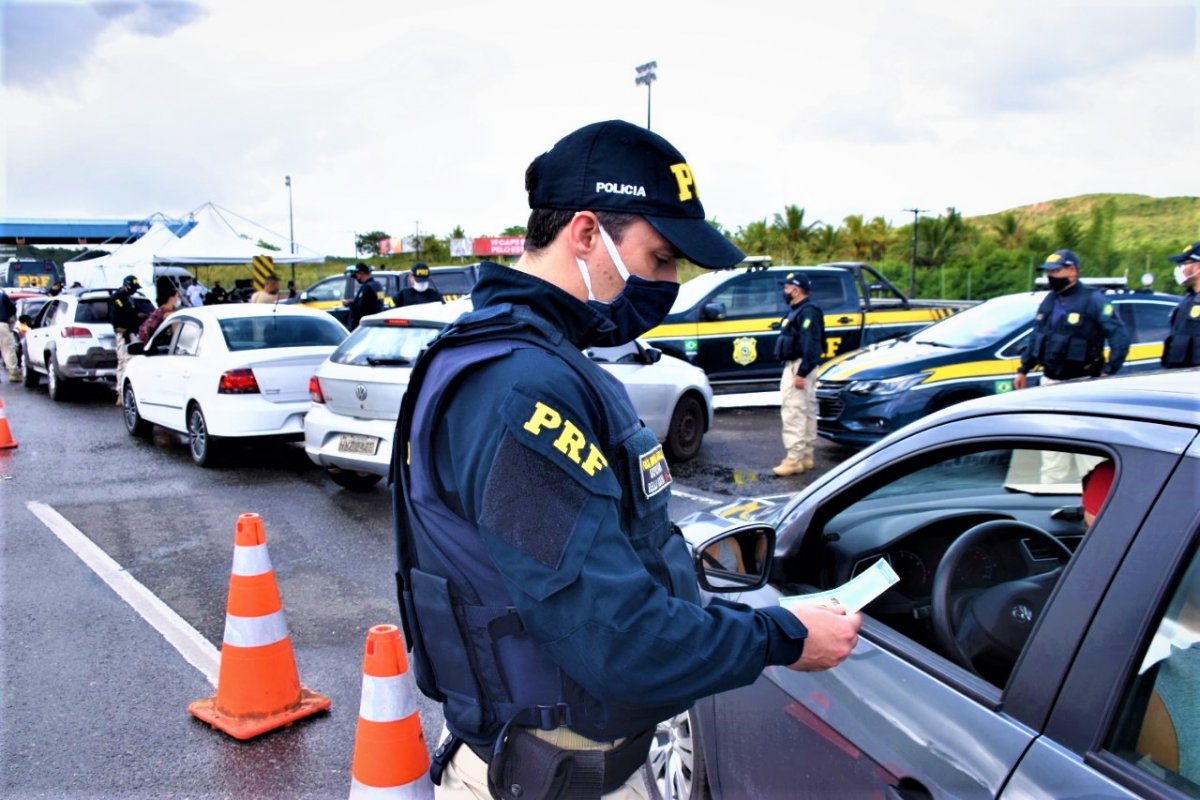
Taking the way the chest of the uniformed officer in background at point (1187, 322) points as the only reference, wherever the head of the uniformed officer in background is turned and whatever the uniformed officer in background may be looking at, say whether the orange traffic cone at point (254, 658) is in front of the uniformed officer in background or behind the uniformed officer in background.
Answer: in front

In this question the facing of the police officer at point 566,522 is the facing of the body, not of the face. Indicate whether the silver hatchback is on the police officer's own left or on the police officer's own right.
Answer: on the police officer's own left

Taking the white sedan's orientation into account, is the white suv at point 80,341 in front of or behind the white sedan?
in front

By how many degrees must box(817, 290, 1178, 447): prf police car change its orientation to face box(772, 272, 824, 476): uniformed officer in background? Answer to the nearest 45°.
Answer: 0° — it already faces them

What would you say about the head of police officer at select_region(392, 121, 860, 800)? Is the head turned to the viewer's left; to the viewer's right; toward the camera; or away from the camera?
to the viewer's right

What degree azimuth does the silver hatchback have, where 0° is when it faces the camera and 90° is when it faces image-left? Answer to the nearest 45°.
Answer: approximately 225°

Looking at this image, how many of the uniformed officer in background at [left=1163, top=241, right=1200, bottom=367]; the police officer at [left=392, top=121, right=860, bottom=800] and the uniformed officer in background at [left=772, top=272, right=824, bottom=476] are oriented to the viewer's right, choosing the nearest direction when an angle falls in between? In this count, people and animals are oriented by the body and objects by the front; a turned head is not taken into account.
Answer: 1

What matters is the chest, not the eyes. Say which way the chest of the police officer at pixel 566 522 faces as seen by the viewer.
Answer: to the viewer's right

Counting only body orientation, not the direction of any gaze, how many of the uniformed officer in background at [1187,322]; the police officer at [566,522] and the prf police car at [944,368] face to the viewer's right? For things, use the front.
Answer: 1

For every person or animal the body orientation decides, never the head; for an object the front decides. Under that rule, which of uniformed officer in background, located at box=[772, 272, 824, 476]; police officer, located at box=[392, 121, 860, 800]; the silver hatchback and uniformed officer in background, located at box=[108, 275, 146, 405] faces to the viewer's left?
uniformed officer in background, located at box=[772, 272, 824, 476]

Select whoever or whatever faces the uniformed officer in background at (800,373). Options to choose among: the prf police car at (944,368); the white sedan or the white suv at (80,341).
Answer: the prf police car
